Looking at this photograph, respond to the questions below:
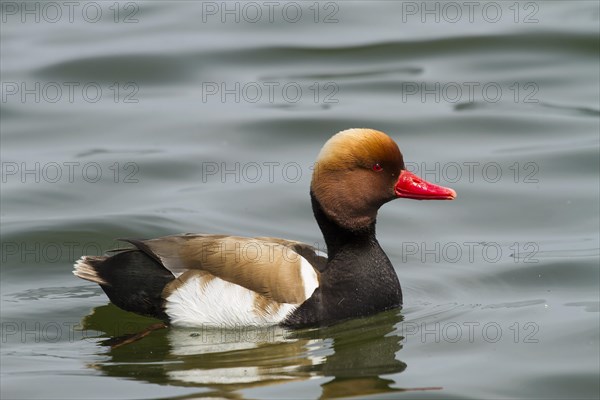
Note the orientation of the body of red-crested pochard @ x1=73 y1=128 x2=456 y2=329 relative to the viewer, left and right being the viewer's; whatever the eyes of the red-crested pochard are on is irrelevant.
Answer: facing to the right of the viewer

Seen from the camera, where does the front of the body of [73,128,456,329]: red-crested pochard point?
to the viewer's right
